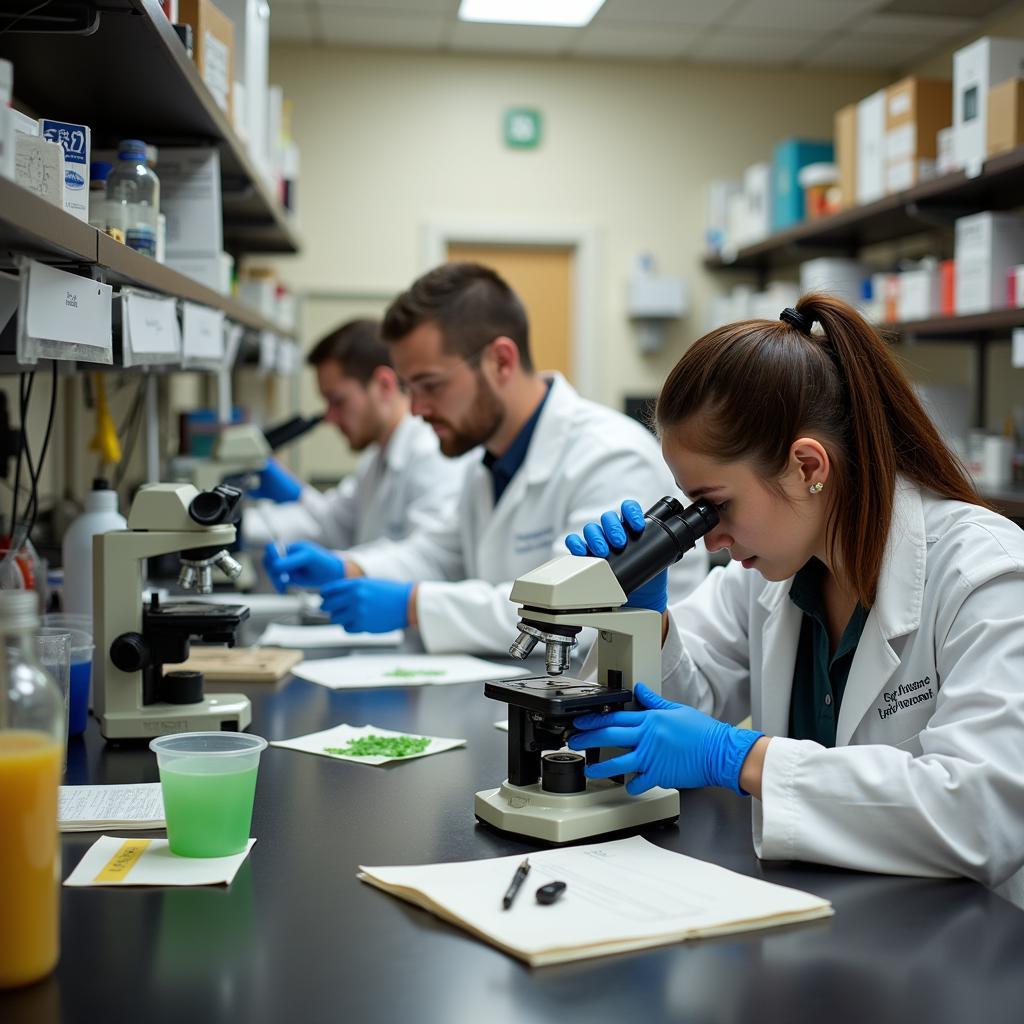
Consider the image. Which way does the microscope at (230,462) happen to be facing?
to the viewer's right

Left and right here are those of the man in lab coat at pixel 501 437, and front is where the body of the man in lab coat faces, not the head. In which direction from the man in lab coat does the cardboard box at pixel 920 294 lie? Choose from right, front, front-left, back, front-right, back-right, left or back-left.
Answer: back

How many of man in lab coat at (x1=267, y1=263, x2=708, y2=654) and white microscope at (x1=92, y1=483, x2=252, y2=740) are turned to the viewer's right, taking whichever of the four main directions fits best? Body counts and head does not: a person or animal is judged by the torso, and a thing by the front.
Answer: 1

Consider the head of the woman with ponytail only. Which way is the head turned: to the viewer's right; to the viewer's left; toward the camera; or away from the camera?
to the viewer's left

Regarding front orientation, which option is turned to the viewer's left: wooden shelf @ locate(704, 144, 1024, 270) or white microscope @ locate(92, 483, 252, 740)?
the wooden shelf

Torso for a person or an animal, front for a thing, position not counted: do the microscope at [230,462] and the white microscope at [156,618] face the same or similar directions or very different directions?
same or similar directions

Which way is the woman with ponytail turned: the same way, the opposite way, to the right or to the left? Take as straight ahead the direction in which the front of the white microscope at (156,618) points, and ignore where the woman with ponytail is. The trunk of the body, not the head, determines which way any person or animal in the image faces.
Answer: the opposite way

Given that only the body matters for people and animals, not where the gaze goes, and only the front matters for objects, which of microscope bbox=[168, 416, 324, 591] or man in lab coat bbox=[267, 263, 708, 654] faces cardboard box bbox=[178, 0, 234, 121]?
the man in lab coat

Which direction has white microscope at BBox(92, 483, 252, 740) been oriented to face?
to the viewer's right

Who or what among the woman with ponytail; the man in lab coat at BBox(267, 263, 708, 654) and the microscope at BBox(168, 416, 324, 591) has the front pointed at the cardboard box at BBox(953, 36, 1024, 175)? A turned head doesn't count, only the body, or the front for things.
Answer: the microscope

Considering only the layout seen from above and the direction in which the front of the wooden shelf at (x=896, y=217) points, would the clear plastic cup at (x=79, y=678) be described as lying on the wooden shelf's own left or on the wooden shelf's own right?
on the wooden shelf's own left

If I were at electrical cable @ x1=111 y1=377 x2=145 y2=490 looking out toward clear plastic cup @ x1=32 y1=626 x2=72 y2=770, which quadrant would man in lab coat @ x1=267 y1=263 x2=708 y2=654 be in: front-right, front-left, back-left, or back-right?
front-left

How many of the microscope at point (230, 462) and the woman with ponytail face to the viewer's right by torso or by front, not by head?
1

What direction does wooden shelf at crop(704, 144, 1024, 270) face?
to the viewer's left

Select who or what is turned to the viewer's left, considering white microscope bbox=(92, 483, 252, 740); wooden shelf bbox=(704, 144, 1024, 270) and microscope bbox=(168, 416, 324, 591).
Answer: the wooden shelf

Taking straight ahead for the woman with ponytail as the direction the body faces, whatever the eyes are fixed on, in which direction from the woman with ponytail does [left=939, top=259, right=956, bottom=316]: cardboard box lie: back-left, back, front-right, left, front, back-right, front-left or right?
back-right

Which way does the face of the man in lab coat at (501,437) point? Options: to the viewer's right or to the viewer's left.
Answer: to the viewer's left

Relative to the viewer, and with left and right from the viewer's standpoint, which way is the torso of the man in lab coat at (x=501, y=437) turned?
facing the viewer and to the left of the viewer
